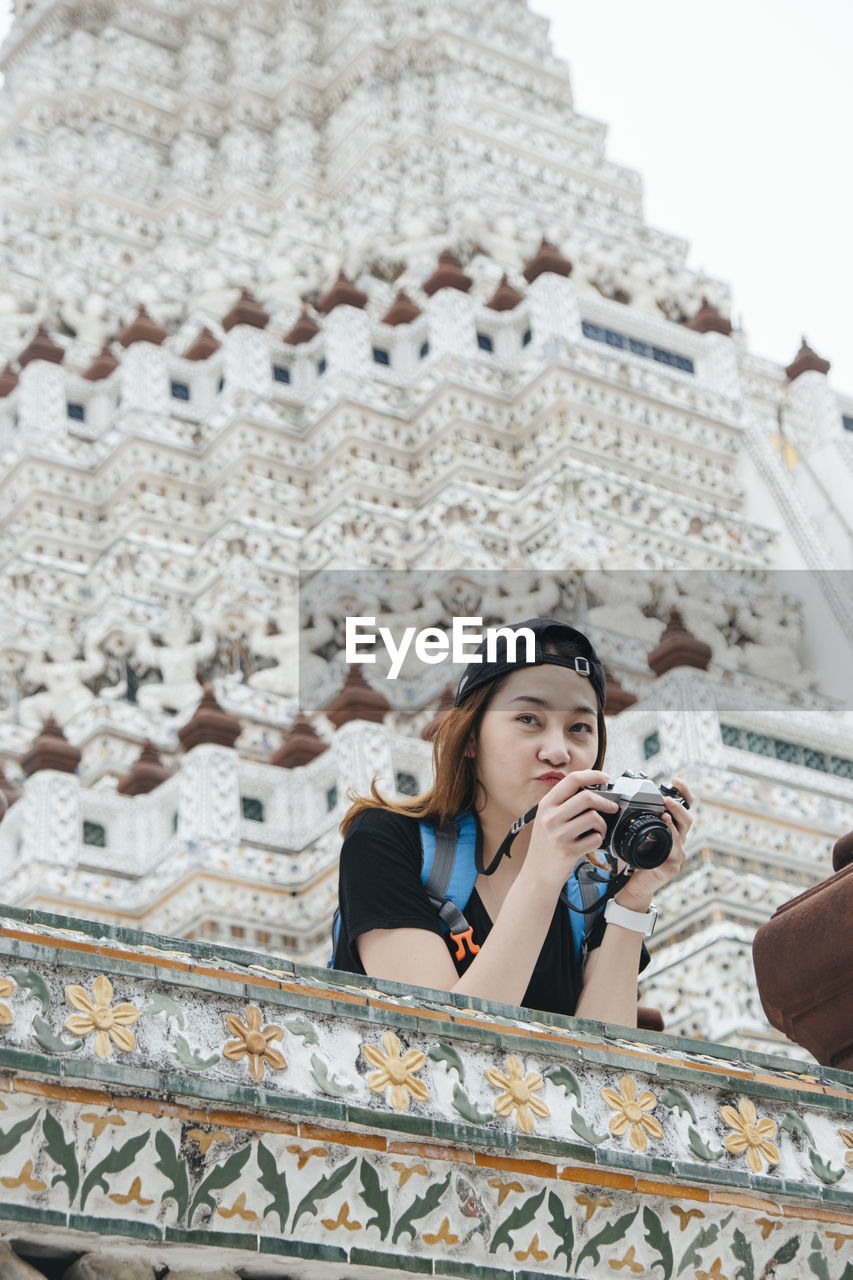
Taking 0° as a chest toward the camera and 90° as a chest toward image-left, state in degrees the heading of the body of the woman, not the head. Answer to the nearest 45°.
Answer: approximately 315°
